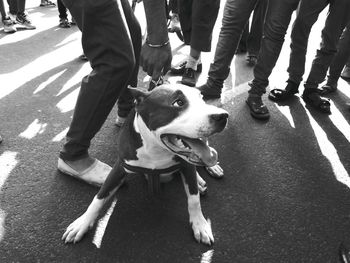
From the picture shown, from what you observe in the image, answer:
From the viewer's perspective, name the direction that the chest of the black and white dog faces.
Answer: toward the camera
